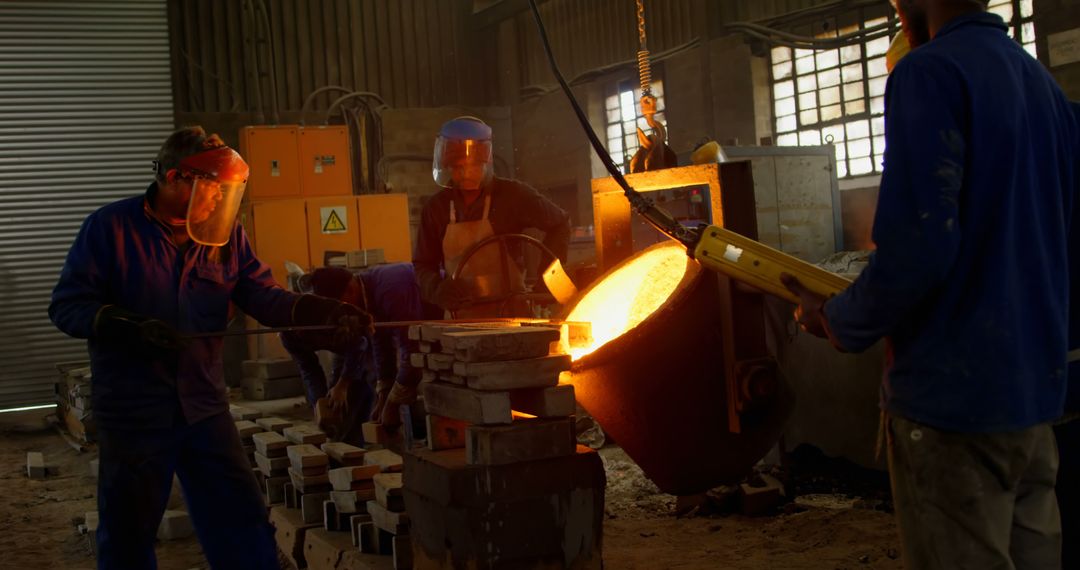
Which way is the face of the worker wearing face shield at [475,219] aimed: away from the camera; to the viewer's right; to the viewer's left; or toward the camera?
toward the camera

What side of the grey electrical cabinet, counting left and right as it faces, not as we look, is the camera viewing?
front

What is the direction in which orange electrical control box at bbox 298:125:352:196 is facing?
toward the camera

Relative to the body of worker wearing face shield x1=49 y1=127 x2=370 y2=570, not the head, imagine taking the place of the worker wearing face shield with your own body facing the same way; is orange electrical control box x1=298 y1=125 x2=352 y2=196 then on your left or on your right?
on your left

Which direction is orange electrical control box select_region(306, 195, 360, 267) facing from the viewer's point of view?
toward the camera

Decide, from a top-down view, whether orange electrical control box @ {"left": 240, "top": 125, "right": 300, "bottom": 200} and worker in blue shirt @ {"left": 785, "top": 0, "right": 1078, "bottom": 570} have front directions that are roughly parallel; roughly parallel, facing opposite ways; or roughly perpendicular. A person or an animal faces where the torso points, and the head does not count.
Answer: roughly parallel, facing opposite ways

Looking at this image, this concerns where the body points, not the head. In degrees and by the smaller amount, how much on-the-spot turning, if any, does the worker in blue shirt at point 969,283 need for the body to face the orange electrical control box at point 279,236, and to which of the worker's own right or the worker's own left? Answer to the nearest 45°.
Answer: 0° — they already face it

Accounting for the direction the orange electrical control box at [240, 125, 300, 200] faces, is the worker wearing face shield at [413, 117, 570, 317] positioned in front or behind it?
in front

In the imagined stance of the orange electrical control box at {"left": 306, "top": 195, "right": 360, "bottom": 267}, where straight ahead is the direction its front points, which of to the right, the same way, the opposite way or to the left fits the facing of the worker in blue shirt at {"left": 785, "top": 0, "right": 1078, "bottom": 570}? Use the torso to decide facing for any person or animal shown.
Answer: the opposite way

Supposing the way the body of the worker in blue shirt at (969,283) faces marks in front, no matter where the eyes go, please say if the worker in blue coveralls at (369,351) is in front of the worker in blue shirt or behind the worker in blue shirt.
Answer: in front

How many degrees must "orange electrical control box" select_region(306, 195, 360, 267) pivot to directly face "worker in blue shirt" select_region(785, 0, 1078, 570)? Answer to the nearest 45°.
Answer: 0° — it already faces them

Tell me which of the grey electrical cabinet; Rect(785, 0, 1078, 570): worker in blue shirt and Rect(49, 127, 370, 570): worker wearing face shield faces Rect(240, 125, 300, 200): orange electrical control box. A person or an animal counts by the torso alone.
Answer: the worker in blue shirt

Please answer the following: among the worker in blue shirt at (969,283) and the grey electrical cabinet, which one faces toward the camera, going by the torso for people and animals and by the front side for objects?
the grey electrical cabinet

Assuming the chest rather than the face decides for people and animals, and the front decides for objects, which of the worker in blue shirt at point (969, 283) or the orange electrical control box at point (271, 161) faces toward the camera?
the orange electrical control box

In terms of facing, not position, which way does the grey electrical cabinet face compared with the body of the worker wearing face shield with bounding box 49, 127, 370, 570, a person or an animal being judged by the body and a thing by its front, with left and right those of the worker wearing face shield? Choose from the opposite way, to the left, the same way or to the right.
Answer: to the right

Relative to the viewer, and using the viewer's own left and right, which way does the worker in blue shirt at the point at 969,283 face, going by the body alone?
facing away from the viewer and to the left of the viewer

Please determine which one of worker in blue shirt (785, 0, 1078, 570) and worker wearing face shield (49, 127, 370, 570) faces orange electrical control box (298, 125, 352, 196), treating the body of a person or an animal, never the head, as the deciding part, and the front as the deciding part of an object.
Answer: the worker in blue shirt

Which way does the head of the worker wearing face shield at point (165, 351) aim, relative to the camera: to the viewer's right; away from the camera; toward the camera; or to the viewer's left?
to the viewer's right

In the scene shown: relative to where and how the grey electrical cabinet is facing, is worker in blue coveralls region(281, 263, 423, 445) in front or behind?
in front

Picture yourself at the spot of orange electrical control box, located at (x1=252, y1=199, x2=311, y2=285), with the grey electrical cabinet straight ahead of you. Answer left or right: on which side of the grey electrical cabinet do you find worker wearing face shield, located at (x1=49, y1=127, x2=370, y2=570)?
right

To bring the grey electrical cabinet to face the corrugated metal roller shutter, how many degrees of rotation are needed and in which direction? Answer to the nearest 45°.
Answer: approximately 90° to its right

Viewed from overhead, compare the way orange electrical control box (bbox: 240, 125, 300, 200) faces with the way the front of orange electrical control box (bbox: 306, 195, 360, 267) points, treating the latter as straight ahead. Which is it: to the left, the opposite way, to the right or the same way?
the same way

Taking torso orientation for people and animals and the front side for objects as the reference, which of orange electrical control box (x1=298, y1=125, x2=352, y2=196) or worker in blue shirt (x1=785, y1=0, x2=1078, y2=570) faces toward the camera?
the orange electrical control box
